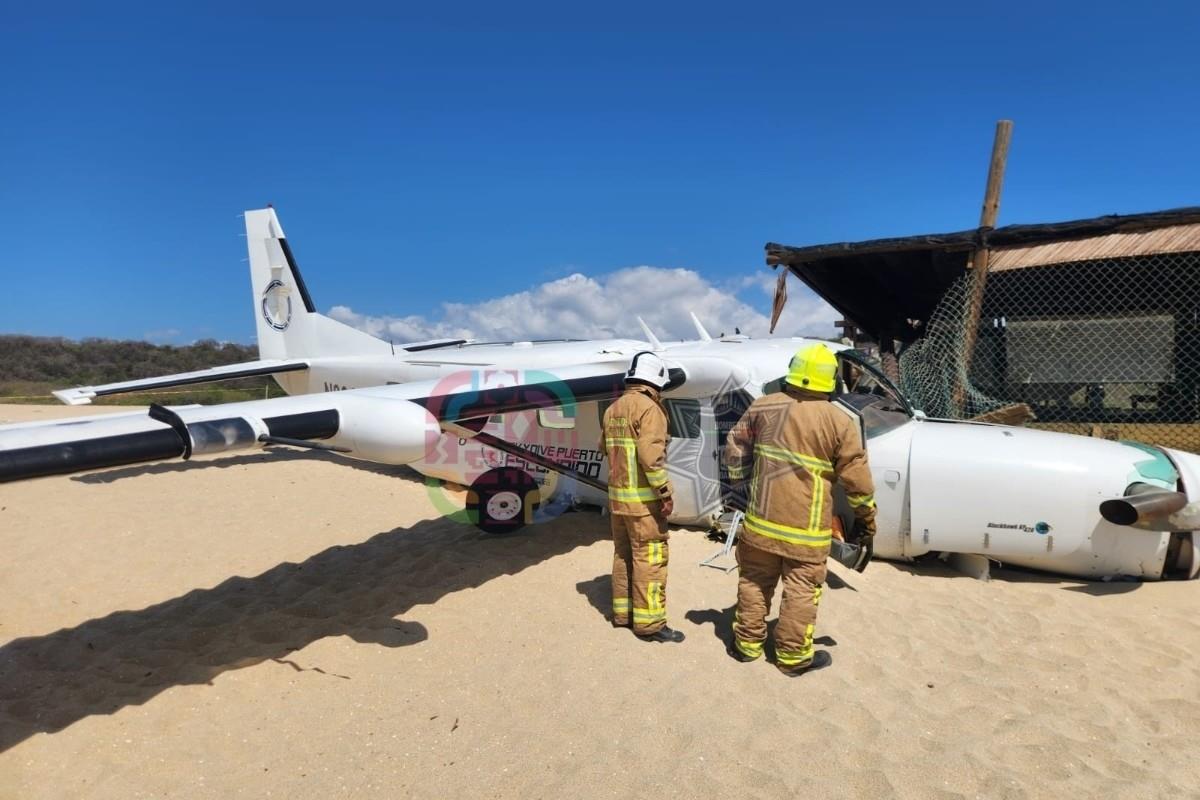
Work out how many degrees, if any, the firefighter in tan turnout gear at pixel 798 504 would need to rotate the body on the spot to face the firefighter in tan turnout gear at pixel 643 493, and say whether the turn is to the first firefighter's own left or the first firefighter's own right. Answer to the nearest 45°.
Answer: approximately 90° to the first firefighter's own left

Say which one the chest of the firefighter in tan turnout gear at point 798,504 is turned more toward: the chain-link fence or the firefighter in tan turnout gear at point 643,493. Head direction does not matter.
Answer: the chain-link fence

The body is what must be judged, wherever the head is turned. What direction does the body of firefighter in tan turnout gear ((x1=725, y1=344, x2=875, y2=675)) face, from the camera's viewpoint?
away from the camera
